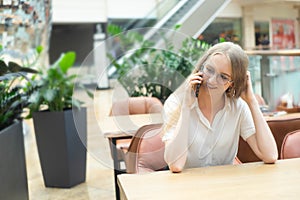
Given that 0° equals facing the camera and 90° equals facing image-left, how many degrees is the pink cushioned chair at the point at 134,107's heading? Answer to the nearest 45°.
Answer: approximately 0°

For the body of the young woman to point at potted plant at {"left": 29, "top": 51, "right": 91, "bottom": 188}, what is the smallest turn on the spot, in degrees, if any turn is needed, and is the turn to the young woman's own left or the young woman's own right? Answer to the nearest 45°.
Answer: approximately 135° to the young woman's own right

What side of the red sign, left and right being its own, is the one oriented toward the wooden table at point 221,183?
front

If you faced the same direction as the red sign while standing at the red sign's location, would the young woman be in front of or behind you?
in front

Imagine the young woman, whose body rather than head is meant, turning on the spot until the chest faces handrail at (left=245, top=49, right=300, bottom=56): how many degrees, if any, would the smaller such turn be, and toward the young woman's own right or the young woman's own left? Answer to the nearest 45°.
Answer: approximately 180°

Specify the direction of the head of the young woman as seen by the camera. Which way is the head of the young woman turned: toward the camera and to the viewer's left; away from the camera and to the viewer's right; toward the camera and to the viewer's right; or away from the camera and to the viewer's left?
toward the camera and to the viewer's left
